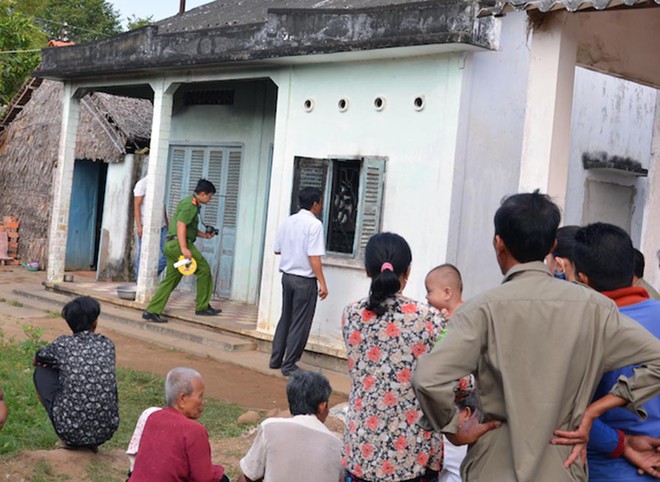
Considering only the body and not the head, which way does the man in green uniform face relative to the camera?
to the viewer's right

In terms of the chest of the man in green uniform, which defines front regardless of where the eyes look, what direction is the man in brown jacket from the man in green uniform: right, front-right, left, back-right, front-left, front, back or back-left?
right

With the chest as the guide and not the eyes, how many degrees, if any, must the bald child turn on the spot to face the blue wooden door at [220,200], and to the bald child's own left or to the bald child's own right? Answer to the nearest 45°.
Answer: approximately 90° to the bald child's own right

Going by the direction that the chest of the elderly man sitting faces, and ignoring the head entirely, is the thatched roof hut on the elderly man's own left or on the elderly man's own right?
on the elderly man's own left

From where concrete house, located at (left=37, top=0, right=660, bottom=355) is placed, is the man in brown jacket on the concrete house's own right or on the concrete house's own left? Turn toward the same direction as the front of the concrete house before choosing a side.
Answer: on the concrete house's own left

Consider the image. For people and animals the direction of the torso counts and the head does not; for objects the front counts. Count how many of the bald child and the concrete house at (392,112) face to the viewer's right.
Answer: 0

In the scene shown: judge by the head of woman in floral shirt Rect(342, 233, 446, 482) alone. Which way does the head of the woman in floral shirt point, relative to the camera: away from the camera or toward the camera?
away from the camera
